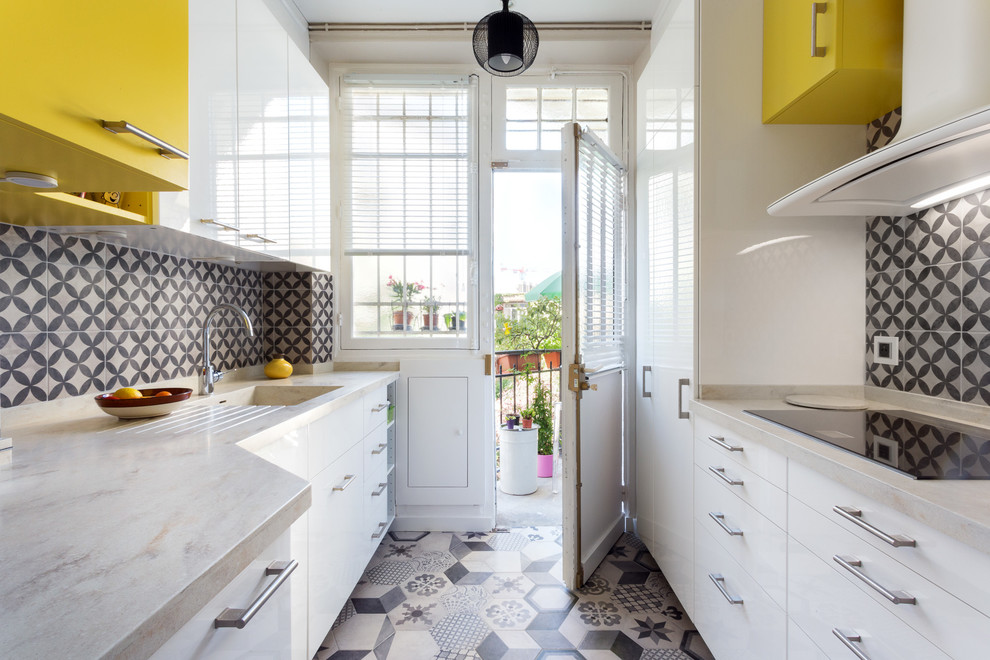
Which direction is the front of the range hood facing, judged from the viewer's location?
facing the viewer and to the left of the viewer

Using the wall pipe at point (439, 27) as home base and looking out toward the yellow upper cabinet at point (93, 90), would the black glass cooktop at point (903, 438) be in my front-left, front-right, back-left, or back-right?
front-left

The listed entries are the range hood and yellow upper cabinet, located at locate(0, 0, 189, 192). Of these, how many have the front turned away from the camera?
0

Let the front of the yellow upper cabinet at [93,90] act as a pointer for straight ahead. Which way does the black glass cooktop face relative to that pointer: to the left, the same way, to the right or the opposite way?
the opposite way

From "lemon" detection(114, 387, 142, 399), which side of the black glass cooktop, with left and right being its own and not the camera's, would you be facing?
front

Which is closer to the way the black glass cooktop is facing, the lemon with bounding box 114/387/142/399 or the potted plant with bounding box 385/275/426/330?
the lemon

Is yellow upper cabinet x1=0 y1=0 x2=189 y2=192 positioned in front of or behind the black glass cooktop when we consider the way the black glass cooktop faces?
in front

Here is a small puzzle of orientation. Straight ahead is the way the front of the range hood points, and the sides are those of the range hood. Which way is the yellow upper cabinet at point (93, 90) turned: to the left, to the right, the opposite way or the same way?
the opposite way

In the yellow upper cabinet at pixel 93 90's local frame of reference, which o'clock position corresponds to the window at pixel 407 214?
The window is roughly at 9 o'clock from the yellow upper cabinet.

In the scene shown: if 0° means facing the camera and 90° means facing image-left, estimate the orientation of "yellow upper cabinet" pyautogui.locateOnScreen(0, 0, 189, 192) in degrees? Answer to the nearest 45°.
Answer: approximately 315°

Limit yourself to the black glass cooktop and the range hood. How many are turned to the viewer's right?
0

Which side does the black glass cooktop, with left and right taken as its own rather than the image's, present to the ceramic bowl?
front
